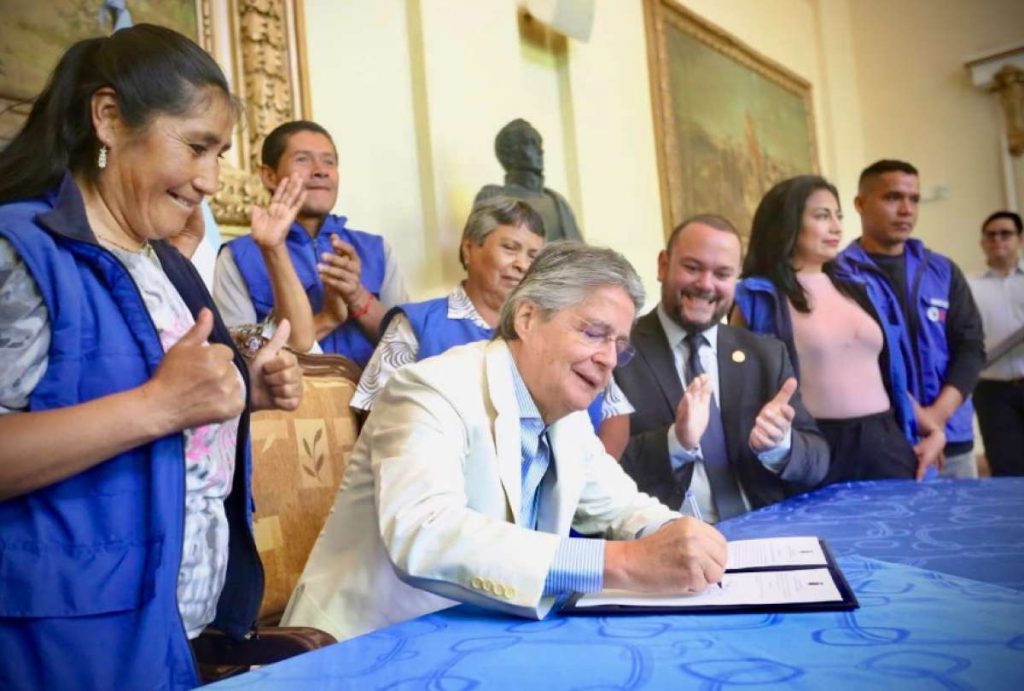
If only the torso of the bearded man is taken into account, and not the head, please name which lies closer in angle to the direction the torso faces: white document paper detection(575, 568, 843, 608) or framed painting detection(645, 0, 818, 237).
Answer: the white document paper

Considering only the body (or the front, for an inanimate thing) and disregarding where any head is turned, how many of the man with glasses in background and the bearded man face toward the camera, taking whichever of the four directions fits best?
2

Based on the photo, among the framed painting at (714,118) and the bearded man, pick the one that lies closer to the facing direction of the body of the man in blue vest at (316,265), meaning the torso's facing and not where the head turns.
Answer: the bearded man

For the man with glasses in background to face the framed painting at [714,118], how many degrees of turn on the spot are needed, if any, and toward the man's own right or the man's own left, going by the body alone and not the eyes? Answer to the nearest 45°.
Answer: approximately 135° to the man's own right

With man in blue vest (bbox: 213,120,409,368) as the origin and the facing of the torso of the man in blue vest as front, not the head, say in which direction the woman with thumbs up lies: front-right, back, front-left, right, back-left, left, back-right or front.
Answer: front-right

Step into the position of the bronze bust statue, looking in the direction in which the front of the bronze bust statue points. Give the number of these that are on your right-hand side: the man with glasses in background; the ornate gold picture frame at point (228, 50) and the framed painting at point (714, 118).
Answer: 1

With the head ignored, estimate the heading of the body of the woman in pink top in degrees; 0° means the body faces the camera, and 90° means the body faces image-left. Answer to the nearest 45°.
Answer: approximately 315°

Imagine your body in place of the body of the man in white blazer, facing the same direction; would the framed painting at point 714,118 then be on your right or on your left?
on your left

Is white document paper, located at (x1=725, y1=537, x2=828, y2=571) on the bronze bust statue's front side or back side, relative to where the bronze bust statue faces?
on the front side
